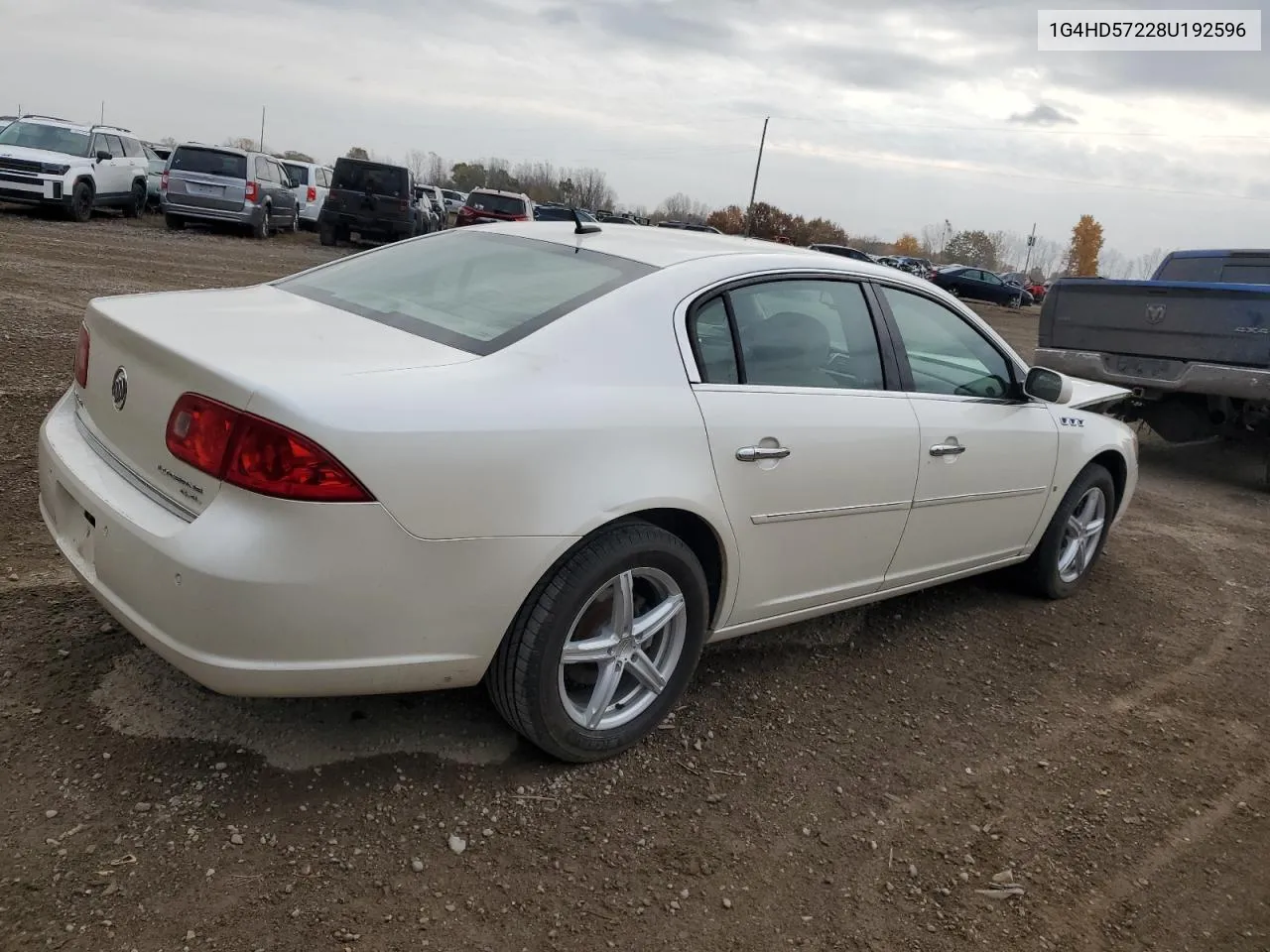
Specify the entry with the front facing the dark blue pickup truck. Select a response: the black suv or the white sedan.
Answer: the white sedan

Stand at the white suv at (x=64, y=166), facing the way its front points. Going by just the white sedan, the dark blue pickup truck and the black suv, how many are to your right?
0

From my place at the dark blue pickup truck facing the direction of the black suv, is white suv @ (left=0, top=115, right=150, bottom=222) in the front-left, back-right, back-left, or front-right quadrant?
front-left

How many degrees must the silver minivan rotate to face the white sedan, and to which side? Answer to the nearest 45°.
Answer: approximately 135° to its right

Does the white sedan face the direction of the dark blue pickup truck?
yes

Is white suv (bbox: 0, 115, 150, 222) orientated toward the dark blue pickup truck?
no

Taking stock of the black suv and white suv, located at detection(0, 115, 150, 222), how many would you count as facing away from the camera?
1

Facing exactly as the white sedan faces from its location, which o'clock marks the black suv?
The black suv is roughly at 10 o'clock from the white sedan.

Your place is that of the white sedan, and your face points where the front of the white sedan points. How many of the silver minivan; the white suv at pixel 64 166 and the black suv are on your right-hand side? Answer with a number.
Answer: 0

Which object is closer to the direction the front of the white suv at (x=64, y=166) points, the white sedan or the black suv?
the white sedan

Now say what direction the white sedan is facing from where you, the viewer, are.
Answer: facing away from the viewer and to the right of the viewer

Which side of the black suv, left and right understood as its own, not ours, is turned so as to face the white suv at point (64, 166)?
left

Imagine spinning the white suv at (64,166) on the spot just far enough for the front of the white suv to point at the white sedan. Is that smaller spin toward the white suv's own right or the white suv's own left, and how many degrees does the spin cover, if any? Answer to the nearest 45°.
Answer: approximately 45° to the white suv's own left

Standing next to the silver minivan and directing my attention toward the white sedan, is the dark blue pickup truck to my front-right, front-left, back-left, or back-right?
front-left

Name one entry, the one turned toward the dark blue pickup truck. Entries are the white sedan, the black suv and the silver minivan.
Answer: the white sedan

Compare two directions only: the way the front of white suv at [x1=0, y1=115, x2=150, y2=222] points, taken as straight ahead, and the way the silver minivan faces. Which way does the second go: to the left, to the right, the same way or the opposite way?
the opposite way

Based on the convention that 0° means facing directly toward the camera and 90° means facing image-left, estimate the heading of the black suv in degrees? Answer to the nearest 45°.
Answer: approximately 180°

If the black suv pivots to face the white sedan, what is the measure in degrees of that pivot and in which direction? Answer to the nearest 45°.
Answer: approximately 180°

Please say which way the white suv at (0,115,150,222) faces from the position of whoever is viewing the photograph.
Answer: facing the viewer and to the left of the viewer
